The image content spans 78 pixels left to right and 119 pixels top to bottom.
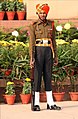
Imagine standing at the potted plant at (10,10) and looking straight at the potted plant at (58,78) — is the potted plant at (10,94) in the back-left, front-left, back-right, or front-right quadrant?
front-right

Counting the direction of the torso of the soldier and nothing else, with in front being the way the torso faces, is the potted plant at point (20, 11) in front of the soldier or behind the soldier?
behind

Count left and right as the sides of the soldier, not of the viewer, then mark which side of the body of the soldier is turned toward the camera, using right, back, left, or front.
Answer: front

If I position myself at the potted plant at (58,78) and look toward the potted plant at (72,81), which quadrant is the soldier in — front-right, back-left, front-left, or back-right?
back-right

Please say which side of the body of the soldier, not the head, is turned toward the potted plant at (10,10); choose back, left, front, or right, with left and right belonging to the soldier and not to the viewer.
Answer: back
